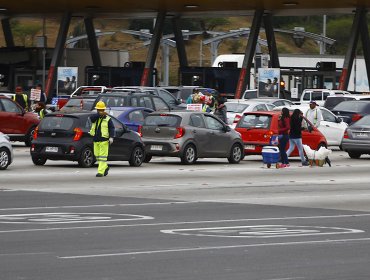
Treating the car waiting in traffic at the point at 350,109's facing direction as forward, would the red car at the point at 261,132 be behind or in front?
behind

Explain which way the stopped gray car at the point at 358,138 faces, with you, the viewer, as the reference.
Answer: facing away from the viewer and to the right of the viewer

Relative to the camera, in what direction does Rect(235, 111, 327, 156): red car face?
facing away from the viewer and to the right of the viewer

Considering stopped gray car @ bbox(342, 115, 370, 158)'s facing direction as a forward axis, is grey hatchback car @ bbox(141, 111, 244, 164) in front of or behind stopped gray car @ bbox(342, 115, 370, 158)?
behind

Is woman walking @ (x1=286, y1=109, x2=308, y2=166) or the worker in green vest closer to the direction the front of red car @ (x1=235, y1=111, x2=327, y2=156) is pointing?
the woman walking

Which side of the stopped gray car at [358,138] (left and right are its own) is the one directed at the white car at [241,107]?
left
